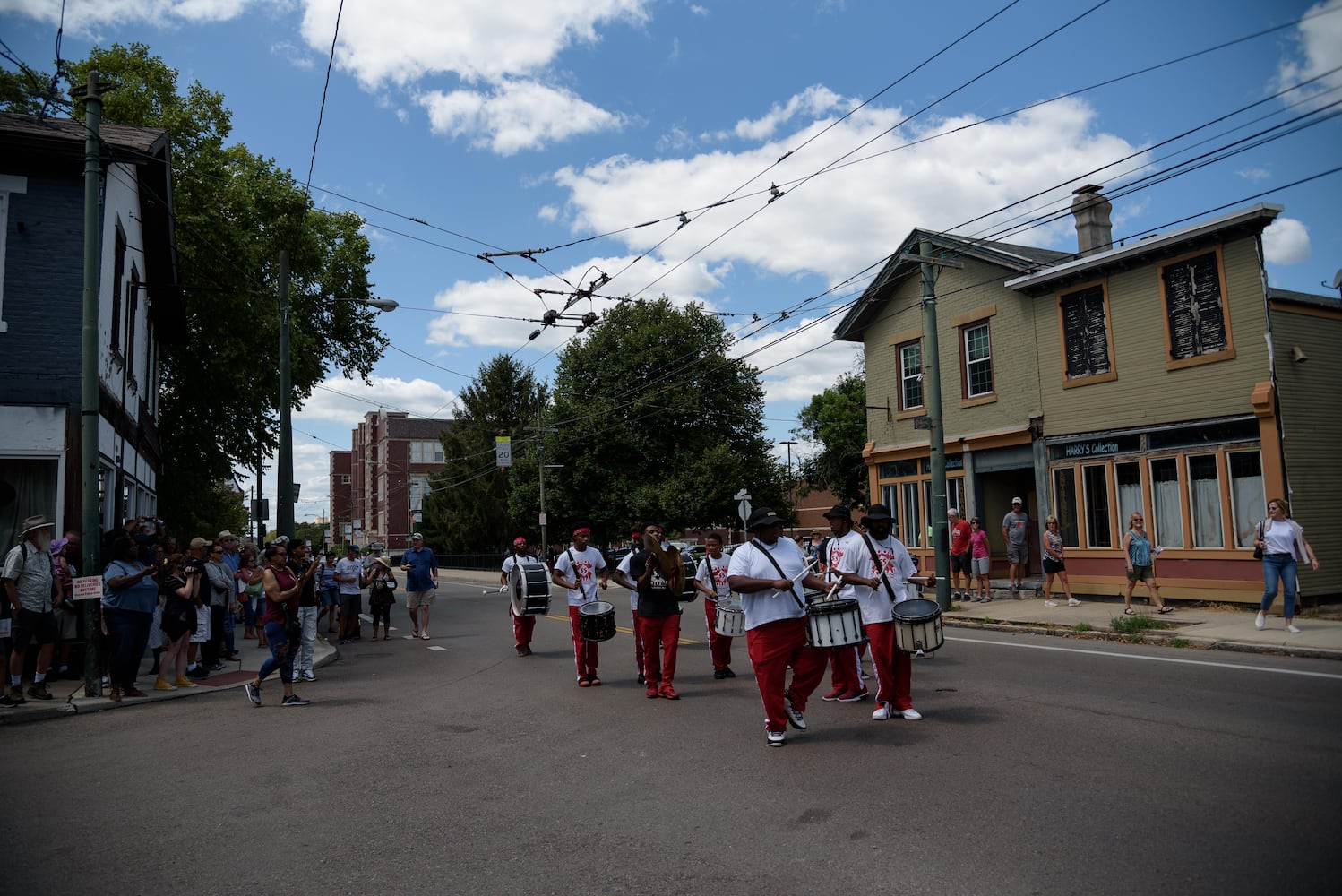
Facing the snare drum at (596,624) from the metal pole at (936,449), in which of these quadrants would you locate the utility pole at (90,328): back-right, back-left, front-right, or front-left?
front-right

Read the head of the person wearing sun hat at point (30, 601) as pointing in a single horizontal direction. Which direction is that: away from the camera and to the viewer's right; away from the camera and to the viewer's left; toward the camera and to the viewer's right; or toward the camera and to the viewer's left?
toward the camera and to the viewer's right

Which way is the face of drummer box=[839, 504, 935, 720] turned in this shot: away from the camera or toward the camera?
toward the camera

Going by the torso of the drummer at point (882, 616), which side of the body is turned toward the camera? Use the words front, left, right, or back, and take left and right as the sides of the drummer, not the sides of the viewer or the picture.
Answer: front

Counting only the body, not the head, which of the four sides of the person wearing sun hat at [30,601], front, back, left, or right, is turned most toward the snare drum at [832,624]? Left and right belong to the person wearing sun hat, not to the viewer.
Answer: front

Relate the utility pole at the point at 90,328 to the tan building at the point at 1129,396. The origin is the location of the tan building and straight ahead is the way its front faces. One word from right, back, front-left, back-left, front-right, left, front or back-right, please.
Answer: front

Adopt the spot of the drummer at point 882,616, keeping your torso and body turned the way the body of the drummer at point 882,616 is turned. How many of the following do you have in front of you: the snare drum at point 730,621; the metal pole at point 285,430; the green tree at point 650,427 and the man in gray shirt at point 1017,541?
0

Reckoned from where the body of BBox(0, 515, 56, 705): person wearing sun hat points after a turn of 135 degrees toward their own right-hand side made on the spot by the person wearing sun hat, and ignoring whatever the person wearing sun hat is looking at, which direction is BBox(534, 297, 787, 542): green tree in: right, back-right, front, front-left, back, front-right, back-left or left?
back-right

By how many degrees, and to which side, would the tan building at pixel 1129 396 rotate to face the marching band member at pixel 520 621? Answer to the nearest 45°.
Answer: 0° — it already faces them

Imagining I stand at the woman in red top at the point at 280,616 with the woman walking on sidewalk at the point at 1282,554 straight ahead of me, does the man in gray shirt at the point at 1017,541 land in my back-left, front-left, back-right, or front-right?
front-left

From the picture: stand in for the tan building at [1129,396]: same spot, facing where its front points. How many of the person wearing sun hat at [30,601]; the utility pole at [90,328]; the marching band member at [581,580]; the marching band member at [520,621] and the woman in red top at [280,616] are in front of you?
5

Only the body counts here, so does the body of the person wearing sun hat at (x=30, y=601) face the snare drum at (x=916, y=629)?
yes

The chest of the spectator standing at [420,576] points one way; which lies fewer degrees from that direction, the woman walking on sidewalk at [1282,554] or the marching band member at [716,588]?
the marching band member

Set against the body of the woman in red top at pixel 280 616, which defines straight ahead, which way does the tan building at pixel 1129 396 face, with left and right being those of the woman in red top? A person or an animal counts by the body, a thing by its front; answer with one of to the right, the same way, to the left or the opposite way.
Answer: the opposite way

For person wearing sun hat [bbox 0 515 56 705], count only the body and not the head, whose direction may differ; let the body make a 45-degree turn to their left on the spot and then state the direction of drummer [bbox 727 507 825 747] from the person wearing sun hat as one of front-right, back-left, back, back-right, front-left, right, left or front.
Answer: front-right

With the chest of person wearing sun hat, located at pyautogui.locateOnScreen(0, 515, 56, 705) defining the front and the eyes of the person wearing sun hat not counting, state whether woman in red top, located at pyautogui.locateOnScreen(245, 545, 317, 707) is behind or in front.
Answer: in front

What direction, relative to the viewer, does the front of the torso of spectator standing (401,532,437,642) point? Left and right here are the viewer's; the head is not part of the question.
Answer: facing the viewer

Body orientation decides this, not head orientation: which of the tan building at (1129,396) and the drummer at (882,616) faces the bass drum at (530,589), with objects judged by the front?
the tan building

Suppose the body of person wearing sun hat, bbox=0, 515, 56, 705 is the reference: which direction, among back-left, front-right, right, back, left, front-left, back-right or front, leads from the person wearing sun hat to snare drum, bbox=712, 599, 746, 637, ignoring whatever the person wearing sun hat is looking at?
front
